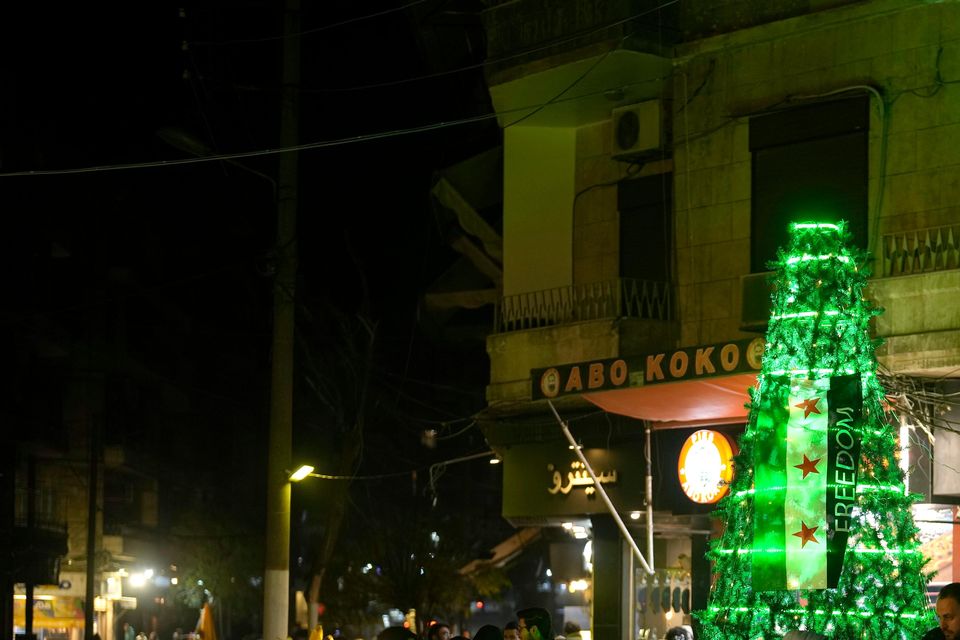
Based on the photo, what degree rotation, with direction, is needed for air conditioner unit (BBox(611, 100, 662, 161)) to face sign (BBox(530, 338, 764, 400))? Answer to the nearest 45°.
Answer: approximately 45° to its left

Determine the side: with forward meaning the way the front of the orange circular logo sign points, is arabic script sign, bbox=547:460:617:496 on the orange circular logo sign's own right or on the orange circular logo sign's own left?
on the orange circular logo sign's own right

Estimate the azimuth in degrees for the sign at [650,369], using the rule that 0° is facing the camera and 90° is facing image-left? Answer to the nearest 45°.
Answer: approximately 45°

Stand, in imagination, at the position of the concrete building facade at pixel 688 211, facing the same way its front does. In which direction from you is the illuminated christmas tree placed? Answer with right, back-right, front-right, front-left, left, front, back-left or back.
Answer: front-left

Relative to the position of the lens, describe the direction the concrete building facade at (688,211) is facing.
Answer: facing the viewer and to the left of the viewer

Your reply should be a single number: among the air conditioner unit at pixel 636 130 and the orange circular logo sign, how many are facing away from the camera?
0
